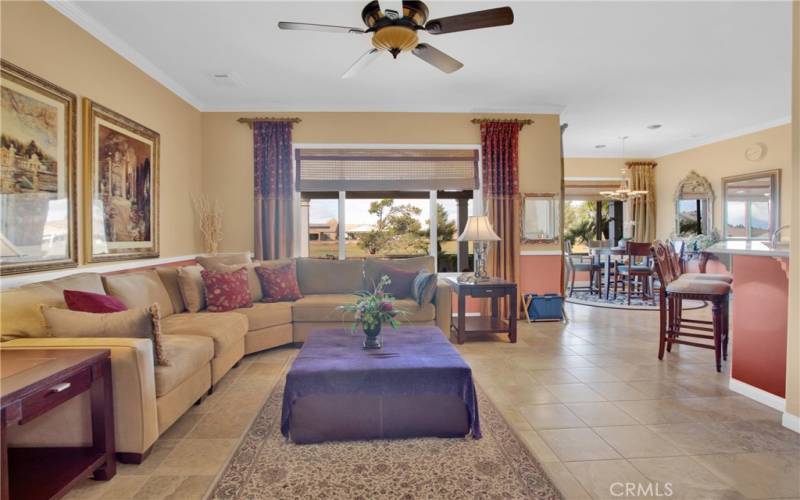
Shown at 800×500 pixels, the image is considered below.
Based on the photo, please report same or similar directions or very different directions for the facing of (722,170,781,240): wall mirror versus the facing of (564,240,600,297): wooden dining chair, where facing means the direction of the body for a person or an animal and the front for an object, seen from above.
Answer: very different directions

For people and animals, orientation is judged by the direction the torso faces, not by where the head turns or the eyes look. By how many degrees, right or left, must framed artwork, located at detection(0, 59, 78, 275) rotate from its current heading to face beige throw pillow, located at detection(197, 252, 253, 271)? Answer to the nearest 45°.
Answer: approximately 90° to its left

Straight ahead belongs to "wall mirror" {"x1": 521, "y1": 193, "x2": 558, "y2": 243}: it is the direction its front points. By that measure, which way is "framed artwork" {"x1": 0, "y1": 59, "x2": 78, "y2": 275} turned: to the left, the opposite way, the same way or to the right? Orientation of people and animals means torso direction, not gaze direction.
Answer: to the left

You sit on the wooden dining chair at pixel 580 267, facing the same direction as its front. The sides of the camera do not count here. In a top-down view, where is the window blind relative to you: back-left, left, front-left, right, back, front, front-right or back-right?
back-right

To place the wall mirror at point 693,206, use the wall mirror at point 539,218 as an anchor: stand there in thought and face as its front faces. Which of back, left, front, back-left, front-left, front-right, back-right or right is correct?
back-left

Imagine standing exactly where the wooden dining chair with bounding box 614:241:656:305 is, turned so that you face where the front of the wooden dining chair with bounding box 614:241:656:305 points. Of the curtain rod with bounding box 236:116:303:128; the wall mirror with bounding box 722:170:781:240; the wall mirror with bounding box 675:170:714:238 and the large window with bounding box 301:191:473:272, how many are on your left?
2

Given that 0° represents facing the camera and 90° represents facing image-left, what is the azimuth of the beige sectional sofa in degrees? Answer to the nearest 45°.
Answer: approximately 315°

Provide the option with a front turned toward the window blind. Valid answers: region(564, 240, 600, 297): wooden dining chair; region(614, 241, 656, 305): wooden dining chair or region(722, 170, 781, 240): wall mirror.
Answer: the wall mirror

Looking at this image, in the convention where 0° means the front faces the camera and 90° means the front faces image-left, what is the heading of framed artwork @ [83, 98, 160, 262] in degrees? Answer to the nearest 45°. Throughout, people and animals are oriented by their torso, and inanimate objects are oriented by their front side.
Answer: approximately 315°

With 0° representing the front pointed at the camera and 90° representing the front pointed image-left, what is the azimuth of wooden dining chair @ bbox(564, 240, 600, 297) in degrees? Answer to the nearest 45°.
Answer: approximately 270°
